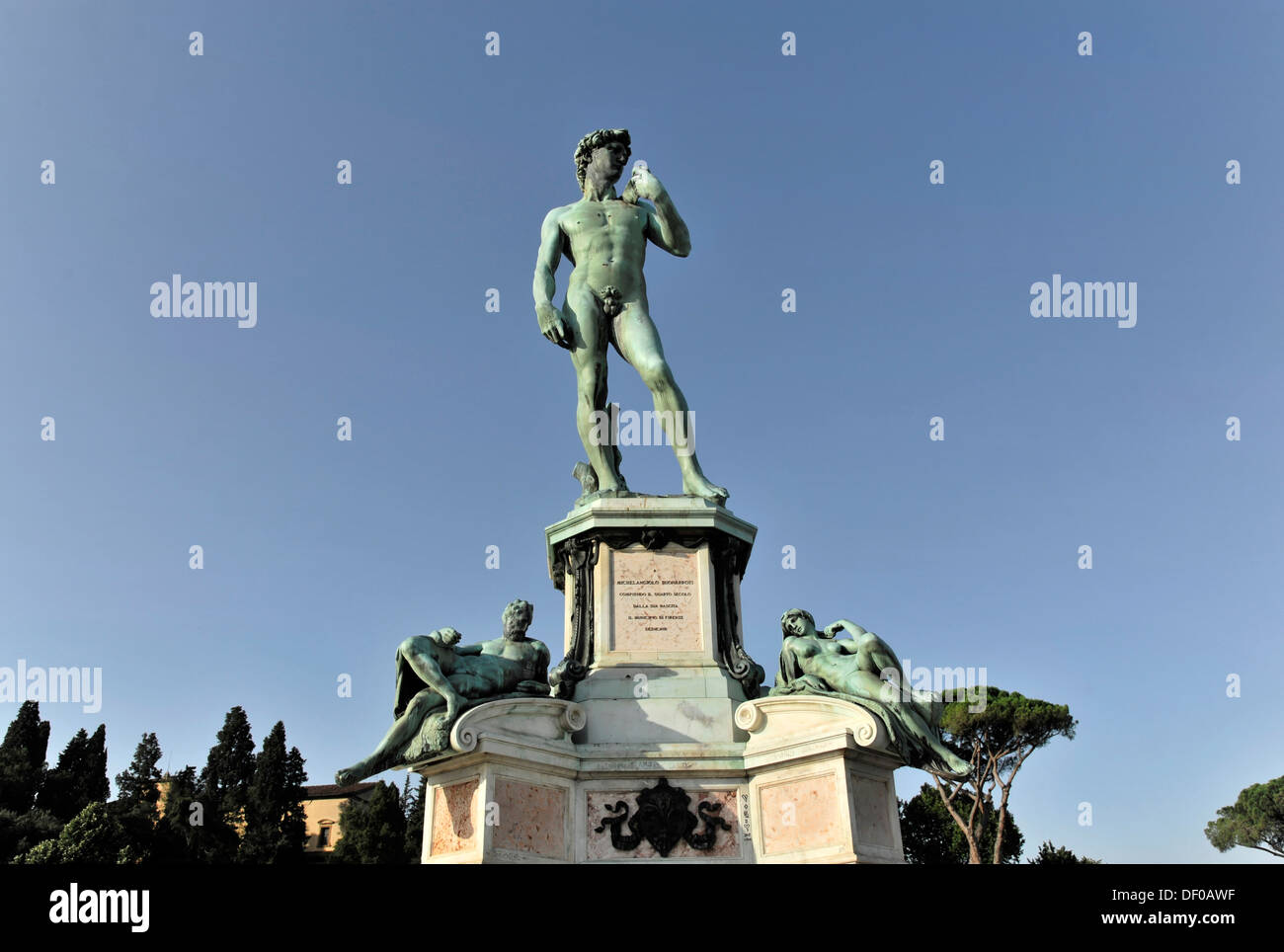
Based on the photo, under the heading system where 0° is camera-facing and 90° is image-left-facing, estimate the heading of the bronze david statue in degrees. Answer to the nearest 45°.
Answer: approximately 0°
